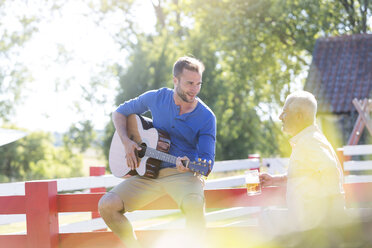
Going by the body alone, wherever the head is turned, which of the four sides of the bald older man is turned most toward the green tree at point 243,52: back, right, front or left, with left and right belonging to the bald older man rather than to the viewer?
right

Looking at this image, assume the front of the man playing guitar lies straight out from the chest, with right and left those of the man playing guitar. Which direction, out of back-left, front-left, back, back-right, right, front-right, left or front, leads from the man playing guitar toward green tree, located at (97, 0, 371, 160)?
back

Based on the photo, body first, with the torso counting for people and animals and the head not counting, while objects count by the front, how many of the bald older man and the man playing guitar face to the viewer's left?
1

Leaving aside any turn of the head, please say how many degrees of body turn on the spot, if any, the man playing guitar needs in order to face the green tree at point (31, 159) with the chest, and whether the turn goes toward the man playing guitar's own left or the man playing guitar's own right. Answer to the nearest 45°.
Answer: approximately 180°

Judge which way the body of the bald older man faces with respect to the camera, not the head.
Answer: to the viewer's left

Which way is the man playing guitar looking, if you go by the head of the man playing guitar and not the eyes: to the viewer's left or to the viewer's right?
to the viewer's right

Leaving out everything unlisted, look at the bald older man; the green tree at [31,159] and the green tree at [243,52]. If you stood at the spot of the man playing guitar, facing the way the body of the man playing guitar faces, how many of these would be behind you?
2

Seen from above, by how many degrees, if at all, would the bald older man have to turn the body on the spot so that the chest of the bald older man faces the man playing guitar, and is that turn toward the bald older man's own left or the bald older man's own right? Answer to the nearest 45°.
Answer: approximately 45° to the bald older man's own right

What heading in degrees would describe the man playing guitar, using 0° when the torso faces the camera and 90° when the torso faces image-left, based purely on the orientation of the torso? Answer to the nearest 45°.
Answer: approximately 0°

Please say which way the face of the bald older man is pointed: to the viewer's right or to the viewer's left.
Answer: to the viewer's left
